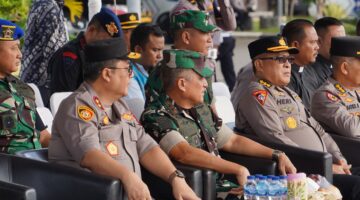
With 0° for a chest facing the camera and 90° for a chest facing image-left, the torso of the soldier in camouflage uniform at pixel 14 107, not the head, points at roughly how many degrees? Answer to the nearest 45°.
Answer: approximately 315°

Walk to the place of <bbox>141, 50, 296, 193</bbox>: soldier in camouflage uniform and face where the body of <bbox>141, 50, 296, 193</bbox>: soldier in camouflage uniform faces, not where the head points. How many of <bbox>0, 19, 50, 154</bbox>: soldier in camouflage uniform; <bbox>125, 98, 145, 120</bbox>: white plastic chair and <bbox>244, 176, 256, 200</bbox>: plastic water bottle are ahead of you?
1

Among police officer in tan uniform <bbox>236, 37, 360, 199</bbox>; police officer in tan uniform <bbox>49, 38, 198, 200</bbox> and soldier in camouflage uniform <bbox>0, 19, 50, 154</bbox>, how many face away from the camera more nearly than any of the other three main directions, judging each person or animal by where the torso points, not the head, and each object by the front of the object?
0

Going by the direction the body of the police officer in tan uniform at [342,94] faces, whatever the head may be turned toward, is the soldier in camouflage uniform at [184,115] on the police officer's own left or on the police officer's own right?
on the police officer's own right

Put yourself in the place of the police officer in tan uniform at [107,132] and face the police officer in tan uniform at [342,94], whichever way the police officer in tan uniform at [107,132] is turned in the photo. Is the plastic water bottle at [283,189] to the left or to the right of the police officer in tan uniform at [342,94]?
right

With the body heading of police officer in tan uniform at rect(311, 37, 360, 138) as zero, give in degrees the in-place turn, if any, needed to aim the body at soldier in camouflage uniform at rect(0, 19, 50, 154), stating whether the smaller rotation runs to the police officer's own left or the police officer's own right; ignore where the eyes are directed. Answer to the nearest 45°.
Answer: approximately 90° to the police officer's own right

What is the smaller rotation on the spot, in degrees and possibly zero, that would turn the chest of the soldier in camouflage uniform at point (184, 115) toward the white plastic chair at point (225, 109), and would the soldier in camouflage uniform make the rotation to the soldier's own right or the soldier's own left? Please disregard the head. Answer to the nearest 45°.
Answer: approximately 135° to the soldier's own left

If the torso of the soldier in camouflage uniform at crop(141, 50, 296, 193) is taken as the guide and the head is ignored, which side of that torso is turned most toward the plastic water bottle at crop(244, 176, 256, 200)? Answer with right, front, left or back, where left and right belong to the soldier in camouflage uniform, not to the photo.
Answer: front
